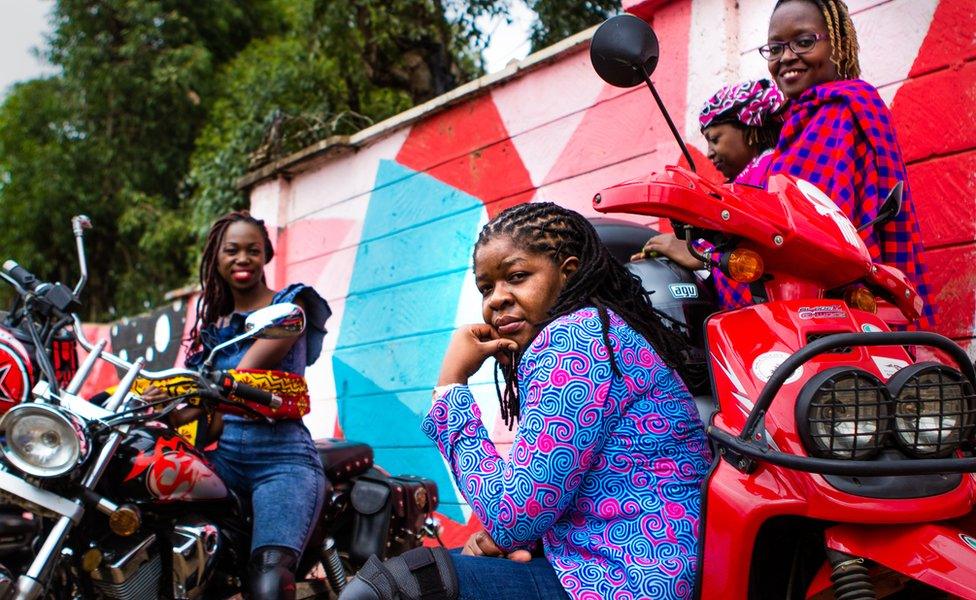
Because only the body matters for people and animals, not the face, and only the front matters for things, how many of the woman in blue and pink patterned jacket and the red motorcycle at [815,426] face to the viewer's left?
1

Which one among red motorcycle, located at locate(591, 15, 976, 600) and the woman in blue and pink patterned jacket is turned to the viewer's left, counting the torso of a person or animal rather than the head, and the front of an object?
the woman in blue and pink patterned jacket

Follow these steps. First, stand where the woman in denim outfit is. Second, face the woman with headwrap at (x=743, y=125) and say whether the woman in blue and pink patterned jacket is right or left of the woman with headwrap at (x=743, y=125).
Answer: right

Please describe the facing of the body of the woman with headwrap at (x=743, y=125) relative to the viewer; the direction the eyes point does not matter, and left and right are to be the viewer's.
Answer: facing to the left of the viewer

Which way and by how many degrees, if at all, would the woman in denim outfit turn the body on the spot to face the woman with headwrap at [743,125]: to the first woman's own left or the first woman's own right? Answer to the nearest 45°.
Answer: approximately 90° to the first woman's own left

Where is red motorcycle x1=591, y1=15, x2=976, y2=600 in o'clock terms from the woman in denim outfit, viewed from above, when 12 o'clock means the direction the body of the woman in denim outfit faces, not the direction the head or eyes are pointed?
The red motorcycle is roughly at 10 o'clock from the woman in denim outfit.

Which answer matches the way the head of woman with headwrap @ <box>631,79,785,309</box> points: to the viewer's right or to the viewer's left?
to the viewer's left

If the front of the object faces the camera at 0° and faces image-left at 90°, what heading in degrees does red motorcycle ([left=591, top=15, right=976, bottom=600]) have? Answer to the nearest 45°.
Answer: approximately 315°

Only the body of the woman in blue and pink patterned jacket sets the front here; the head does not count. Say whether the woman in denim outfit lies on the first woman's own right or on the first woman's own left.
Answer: on the first woman's own right

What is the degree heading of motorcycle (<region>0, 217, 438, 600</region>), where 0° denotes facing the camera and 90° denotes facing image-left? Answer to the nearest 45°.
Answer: approximately 45°

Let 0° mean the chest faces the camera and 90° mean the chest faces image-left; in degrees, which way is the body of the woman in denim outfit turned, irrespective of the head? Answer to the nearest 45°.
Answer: approximately 45°

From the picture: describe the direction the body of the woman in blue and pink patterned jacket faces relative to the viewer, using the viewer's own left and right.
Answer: facing to the left of the viewer
